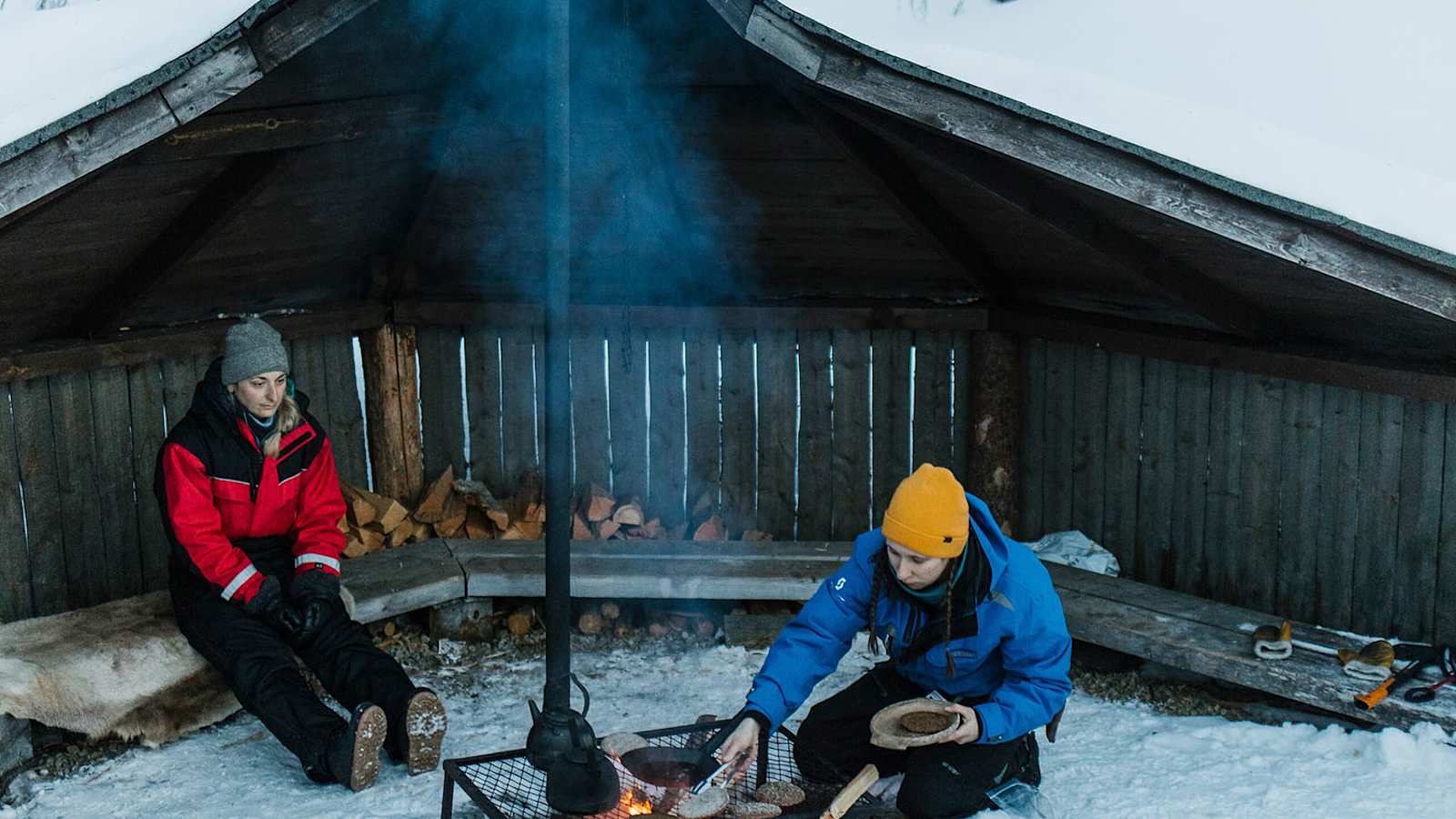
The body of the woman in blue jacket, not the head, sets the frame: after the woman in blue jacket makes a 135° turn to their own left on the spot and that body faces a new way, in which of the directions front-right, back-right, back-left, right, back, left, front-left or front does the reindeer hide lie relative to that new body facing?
back

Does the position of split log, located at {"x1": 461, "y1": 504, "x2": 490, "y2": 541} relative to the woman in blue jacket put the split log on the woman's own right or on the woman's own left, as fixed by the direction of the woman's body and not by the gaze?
on the woman's own right

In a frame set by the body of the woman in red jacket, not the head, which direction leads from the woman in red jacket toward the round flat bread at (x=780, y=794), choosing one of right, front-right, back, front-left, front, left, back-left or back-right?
front

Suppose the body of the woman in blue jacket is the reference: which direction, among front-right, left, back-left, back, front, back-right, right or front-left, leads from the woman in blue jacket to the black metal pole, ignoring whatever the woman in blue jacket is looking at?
front-right

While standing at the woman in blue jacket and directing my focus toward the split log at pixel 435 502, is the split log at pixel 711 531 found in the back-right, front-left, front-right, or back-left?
front-right

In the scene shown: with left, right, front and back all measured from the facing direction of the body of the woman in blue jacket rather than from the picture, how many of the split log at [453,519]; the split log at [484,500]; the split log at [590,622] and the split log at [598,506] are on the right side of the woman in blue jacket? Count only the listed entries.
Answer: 4

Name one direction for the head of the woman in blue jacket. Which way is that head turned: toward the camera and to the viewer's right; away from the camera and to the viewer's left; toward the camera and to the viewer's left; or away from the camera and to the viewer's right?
toward the camera and to the viewer's left

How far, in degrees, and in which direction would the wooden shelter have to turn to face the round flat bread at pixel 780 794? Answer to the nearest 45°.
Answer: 0° — it already faces it

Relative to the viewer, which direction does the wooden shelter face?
toward the camera

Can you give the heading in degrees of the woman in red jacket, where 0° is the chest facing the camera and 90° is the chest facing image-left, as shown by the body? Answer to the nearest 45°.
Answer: approximately 315°

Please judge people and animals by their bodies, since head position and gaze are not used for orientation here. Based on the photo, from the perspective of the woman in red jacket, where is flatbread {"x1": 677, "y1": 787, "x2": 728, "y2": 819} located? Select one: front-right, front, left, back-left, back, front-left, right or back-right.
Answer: front

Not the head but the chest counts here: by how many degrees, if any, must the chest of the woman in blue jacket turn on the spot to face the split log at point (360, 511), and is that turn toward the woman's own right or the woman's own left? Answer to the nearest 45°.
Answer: approximately 90° to the woman's own right
